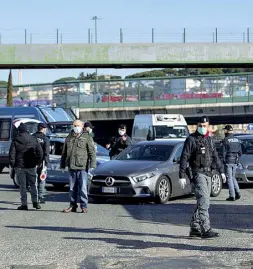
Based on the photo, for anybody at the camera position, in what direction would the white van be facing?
facing the viewer and to the right of the viewer

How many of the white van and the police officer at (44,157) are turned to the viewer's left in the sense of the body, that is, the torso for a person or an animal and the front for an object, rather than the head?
0

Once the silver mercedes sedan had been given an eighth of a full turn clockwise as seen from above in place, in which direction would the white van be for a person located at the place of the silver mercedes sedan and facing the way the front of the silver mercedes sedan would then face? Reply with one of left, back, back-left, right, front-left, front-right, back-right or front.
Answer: right

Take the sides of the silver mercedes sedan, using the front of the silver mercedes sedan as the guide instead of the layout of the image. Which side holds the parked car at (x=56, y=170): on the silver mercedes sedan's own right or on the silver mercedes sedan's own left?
on the silver mercedes sedan's own right

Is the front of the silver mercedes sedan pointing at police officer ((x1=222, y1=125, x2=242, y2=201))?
no

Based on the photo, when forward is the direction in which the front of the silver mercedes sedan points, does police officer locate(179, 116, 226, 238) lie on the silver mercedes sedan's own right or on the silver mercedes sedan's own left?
on the silver mercedes sedan's own left

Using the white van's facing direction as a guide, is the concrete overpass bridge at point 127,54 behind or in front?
behind

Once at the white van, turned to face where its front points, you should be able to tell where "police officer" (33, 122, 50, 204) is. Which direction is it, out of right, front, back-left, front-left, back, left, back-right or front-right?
front-right

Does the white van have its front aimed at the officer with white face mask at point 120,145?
no
